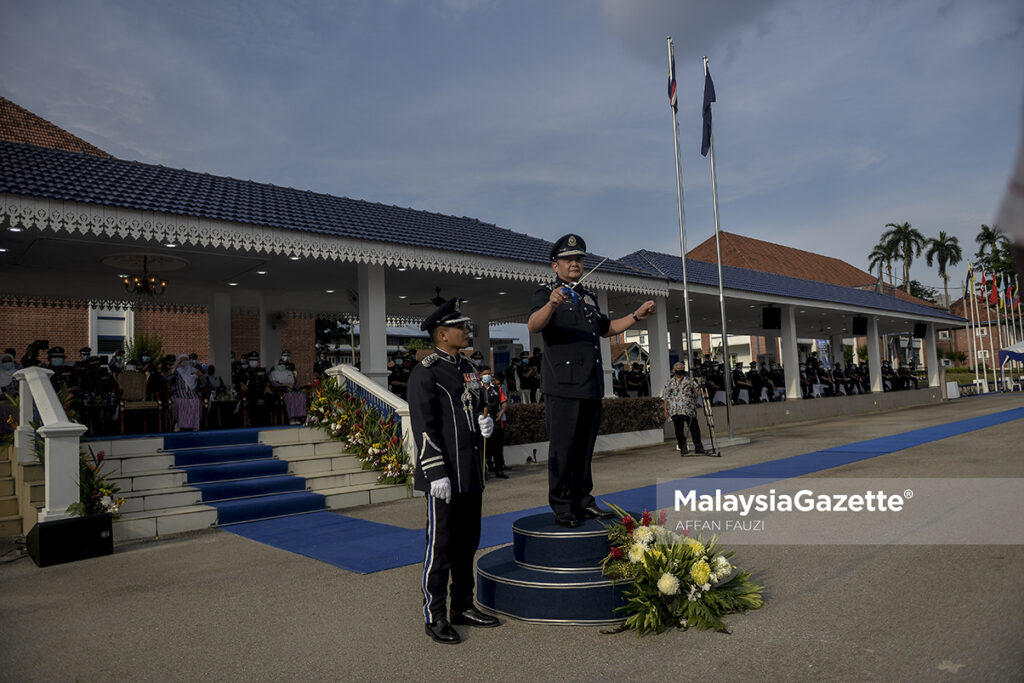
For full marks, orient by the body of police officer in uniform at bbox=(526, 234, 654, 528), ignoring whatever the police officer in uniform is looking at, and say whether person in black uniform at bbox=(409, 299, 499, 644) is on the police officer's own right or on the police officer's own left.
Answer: on the police officer's own right

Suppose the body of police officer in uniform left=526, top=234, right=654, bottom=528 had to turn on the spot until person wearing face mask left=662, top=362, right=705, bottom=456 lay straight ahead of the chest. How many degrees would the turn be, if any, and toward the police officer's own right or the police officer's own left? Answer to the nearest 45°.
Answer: approximately 135° to the police officer's own left

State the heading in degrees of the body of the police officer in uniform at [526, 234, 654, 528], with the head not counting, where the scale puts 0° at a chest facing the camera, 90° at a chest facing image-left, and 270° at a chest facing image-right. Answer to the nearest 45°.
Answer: approximately 315°

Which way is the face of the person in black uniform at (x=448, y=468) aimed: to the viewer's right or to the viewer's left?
to the viewer's right

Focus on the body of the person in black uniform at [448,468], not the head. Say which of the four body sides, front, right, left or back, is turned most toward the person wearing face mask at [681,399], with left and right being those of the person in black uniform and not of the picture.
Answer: left

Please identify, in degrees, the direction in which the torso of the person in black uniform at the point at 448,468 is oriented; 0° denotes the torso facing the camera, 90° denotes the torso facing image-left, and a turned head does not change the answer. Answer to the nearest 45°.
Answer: approximately 315°

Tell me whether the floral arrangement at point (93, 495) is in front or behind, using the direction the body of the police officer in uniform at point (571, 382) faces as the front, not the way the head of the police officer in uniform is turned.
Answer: behind
